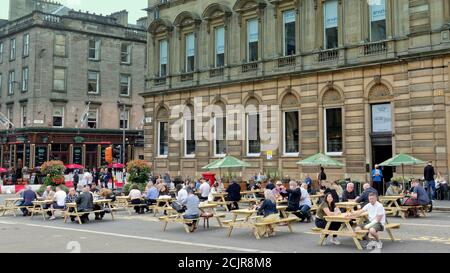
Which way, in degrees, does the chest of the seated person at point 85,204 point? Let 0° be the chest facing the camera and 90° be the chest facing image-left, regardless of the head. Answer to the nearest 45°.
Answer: approximately 180°

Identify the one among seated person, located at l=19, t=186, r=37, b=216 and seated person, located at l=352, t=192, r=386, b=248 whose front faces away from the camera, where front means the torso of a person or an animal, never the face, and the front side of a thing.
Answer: seated person, located at l=19, t=186, r=37, b=216

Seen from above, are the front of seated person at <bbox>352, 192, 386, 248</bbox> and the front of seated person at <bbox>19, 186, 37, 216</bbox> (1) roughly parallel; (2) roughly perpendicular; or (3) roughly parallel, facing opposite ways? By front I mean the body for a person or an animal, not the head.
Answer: roughly perpendicular

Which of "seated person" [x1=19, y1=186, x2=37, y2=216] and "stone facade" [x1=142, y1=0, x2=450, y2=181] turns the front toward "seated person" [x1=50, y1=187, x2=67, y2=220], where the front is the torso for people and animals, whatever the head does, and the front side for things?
the stone facade

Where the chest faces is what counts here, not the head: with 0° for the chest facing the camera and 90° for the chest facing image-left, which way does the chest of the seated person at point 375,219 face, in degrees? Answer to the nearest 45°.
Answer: approximately 45°

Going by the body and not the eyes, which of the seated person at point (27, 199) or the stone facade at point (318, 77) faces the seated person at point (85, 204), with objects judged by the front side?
the stone facade

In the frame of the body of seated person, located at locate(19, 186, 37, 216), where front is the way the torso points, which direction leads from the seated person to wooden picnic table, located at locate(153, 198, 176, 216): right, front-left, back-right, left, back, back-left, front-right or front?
back-right

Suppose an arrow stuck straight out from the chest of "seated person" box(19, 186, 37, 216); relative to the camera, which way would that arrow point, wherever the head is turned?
away from the camera
